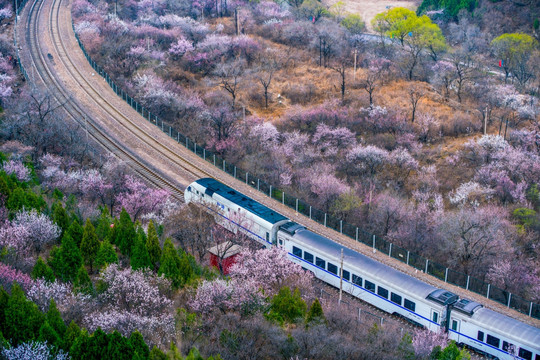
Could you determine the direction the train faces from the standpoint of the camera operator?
facing away from the viewer and to the left of the viewer

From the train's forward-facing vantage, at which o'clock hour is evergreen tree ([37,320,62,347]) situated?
The evergreen tree is roughly at 9 o'clock from the train.

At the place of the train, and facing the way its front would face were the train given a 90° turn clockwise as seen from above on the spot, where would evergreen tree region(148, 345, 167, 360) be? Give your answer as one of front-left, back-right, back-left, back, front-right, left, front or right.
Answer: back

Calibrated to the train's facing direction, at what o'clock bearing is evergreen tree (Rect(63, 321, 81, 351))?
The evergreen tree is roughly at 9 o'clock from the train.

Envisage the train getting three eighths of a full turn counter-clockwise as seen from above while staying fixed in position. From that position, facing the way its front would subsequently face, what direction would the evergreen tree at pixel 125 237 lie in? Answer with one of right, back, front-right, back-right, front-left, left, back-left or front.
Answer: right

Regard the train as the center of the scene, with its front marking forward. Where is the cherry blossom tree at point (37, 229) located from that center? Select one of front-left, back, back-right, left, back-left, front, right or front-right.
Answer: front-left

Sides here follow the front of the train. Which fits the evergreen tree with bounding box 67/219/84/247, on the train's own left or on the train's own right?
on the train's own left

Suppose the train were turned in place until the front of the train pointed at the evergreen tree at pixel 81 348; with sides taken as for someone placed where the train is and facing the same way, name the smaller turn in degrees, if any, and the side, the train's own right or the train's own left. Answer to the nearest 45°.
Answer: approximately 90° to the train's own left

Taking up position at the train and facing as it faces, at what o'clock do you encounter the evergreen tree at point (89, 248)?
The evergreen tree is roughly at 10 o'clock from the train.

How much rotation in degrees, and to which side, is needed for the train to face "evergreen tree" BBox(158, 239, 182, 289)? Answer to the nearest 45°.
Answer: approximately 45° to its left

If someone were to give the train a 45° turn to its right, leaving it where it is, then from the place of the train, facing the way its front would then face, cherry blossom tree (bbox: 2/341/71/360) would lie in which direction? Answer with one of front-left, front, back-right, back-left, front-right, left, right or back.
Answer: back-left

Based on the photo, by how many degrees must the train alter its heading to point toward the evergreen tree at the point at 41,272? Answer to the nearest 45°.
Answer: approximately 45° to its left

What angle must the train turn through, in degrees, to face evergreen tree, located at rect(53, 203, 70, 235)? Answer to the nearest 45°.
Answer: approximately 45° to its left

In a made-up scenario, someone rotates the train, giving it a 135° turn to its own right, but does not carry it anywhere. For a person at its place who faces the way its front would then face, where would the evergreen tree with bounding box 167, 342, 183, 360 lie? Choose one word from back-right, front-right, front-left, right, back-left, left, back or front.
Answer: back-right

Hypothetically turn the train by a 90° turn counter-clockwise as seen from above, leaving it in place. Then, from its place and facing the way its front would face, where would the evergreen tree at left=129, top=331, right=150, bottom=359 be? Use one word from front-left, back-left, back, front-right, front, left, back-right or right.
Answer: front

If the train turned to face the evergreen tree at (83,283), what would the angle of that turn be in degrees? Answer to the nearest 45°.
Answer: approximately 90° to its left

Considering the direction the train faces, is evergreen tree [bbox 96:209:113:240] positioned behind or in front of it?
in front
